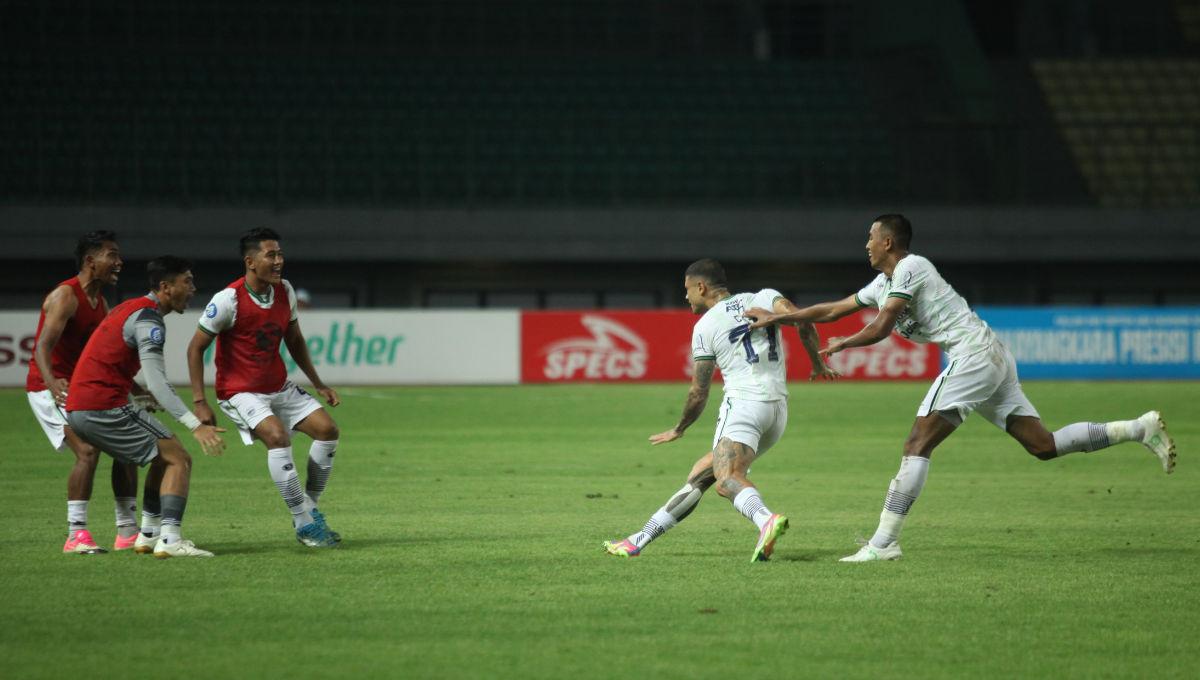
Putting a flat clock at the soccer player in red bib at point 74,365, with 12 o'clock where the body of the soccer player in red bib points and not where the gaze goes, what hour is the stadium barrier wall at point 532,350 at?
The stadium barrier wall is roughly at 10 o'clock from the soccer player in red bib.

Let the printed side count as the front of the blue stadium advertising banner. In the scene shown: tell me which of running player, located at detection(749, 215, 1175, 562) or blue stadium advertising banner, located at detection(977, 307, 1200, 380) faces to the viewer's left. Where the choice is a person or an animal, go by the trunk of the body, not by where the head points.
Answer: the running player

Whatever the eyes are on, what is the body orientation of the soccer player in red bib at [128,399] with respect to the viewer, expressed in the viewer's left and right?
facing to the right of the viewer

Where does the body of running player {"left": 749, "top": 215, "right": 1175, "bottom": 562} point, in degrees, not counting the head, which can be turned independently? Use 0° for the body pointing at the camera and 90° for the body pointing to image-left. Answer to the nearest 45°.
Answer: approximately 90°

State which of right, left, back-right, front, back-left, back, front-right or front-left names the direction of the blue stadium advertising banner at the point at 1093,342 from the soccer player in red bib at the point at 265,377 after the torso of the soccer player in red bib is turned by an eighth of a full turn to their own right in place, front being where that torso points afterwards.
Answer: back-left

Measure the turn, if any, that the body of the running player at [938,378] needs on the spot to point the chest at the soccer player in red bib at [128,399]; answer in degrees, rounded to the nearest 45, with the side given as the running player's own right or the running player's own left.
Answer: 0° — they already face them

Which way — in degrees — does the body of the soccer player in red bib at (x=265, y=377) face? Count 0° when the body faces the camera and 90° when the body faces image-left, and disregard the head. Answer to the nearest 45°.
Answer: approximately 315°

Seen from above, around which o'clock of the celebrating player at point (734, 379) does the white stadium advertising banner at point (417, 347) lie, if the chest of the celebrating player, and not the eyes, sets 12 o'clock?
The white stadium advertising banner is roughly at 1 o'clock from the celebrating player.

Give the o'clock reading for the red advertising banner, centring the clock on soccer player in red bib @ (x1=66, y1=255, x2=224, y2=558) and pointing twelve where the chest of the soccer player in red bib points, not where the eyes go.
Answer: The red advertising banner is roughly at 10 o'clock from the soccer player in red bib.

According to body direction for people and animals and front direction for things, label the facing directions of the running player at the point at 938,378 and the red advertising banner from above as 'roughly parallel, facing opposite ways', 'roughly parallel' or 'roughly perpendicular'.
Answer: roughly perpendicular

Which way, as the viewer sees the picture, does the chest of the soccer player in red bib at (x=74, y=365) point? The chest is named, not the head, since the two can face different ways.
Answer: to the viewer's right

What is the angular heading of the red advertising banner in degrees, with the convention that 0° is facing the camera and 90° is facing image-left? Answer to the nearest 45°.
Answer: approximately 0°

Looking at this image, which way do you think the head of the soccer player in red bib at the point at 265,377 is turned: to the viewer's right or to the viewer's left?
to the viewer's right

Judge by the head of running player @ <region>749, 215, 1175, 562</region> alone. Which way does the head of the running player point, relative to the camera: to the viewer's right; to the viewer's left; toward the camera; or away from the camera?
to the viewer's left
